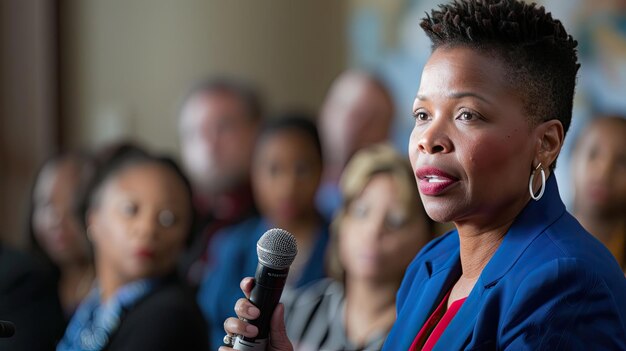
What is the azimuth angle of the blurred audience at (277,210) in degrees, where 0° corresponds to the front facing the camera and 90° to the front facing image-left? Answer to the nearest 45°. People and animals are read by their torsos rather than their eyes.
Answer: approximately 0°

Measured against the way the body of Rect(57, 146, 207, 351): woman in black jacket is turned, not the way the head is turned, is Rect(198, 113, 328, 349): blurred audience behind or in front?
behind

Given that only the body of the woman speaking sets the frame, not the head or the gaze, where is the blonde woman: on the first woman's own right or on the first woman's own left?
on the first woman's own right

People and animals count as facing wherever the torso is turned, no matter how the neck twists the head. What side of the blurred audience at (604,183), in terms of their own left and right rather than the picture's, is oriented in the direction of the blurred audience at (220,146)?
right

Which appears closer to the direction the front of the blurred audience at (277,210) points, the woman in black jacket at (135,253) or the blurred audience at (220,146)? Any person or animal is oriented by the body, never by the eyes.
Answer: the woman in black jacket

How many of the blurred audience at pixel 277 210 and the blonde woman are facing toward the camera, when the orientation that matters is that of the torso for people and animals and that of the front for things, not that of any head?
2

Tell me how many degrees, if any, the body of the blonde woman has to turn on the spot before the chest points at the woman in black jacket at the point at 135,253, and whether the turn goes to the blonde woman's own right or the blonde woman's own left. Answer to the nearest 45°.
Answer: approximately 90° to the blonde woman's own right
